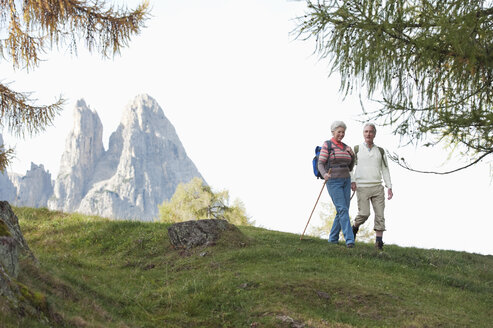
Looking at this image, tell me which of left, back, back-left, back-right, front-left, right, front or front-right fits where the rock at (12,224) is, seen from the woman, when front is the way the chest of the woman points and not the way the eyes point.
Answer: right

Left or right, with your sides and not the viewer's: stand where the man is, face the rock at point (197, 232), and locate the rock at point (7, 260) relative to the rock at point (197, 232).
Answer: left

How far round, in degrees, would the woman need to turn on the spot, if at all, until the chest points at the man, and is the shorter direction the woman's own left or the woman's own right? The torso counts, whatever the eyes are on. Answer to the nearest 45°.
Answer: approximately 45° to the woman's own left

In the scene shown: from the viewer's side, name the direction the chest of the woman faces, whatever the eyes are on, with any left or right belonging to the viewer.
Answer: facing the viewer and to the right of the viewer

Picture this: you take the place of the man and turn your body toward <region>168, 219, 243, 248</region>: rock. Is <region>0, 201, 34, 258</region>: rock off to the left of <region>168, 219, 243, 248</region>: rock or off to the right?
left

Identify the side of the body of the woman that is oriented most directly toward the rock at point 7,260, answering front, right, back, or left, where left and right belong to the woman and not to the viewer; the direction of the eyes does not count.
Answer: right
